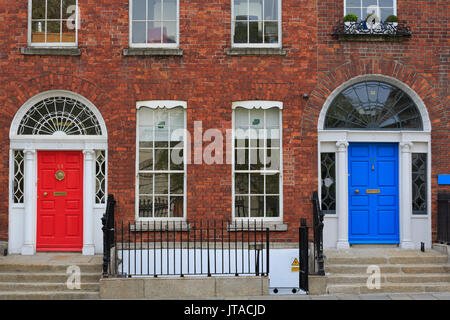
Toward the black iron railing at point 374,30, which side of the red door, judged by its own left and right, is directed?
left

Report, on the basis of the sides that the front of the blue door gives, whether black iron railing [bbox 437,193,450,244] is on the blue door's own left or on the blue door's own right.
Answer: on the blue door's own left

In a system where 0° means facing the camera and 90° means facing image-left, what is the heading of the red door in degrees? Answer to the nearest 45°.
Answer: approximately 0°

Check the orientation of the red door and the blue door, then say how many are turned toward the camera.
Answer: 2

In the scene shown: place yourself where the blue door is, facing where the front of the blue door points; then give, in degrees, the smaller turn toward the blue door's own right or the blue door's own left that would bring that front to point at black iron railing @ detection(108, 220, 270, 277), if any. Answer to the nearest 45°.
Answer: approximately 90° to the blue door's own right

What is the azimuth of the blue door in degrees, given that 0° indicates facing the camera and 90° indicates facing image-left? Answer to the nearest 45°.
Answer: approximately 0°

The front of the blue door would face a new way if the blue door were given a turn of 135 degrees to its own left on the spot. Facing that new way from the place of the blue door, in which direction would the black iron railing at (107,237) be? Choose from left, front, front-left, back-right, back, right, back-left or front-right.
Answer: back

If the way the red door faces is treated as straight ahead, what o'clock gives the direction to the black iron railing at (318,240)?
The black iron railing is roughly at 10 o'clock from the red door.

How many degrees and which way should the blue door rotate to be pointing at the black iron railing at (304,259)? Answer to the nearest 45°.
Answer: approximately 45° to its right

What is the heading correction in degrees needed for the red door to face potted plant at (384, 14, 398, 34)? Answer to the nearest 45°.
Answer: approximately 90° to its left

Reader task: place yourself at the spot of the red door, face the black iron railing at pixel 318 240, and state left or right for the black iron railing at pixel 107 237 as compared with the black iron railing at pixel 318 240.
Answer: right
